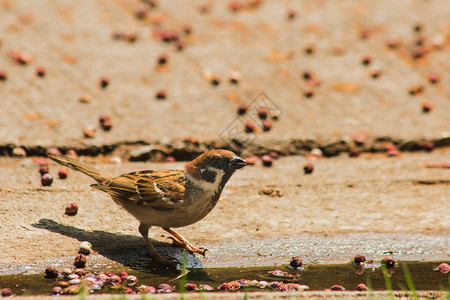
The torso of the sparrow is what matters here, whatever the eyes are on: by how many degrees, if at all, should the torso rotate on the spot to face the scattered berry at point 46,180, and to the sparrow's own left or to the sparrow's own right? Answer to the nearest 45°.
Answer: approximately 135° to the sparrow's own left

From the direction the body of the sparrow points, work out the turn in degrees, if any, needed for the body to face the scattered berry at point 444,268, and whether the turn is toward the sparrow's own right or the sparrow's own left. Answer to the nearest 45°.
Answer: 0° — it already faces it

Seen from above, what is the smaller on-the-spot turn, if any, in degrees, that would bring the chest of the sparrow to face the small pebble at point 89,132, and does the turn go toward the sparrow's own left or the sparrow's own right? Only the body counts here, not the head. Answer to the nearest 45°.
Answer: approximately 135° to the sparrow's own left

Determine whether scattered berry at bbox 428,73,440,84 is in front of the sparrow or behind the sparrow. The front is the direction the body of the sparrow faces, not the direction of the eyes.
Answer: in front

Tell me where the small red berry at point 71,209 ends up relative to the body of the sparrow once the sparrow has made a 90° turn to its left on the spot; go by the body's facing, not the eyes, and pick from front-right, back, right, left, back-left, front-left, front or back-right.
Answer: front-left

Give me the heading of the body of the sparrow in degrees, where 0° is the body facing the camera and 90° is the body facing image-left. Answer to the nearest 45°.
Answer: approximately 270°

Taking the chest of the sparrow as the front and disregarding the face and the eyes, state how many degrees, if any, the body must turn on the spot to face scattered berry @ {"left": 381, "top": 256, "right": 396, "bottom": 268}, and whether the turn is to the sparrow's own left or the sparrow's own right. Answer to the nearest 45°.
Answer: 0° — it already faces it

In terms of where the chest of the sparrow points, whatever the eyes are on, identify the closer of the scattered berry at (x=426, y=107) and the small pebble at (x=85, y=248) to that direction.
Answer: the scattered berry

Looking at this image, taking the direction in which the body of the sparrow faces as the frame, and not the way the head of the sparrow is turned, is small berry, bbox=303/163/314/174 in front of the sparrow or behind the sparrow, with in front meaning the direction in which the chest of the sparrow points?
in front
